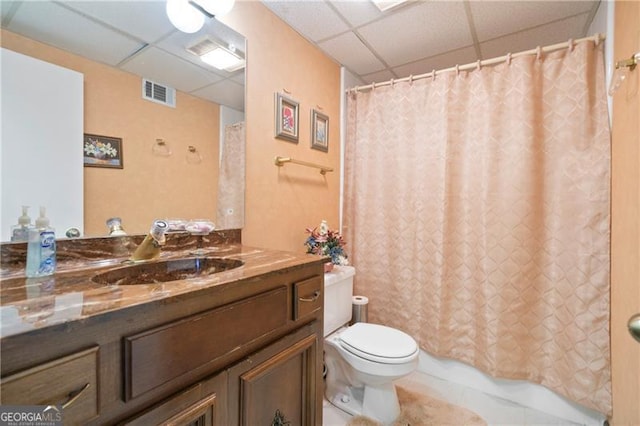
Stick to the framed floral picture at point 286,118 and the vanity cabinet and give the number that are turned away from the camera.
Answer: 0

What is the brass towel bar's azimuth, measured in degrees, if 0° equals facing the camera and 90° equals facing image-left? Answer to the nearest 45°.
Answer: approximately 315°

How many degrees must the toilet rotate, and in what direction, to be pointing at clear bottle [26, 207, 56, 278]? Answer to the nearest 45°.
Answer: approximately 90° to its right

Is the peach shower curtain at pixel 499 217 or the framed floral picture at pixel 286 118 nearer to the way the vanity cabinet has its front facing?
the peach shower curtain

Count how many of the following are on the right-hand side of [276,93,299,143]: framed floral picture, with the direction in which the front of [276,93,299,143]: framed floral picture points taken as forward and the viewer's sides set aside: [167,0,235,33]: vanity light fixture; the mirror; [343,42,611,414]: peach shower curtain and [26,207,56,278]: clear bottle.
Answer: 3

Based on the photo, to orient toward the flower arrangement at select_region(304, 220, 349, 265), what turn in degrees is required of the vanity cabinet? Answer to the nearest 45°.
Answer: approximately 90° to its left

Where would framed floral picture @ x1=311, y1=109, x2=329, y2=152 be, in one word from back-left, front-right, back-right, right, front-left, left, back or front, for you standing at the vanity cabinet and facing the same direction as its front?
left

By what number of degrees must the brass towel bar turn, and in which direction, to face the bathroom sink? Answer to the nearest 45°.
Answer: approximately 90° to its right

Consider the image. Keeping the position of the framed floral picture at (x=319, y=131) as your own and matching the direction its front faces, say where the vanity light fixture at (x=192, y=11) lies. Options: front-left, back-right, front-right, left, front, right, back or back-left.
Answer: right
